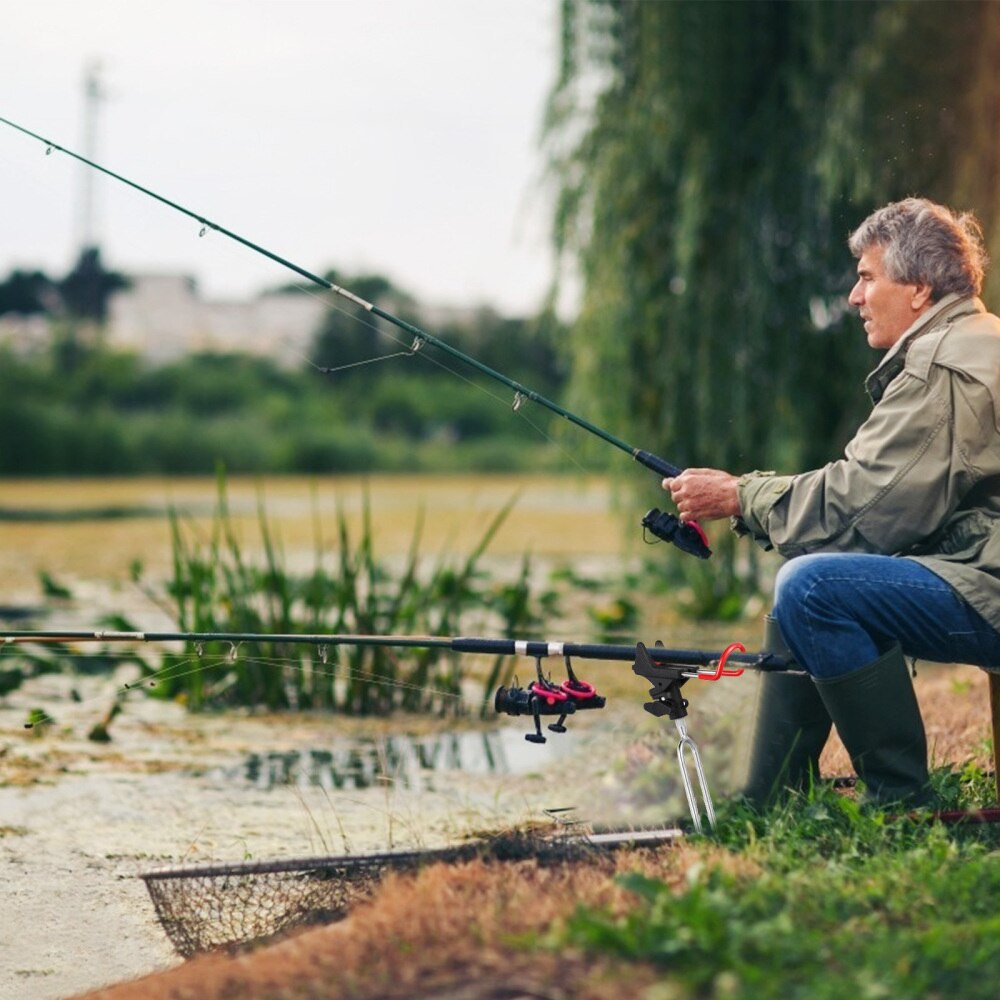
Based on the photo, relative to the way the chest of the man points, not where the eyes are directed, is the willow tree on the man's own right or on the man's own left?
on the man's own right

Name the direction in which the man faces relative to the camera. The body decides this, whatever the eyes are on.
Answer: to the viewer's left

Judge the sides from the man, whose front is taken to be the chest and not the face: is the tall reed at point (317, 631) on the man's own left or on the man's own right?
on the man's own right

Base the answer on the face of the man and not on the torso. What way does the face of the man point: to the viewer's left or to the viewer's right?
to the viewer's left
